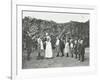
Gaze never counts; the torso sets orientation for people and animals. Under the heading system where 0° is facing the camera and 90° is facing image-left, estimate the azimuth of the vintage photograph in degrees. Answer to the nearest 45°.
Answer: approximately 315°
